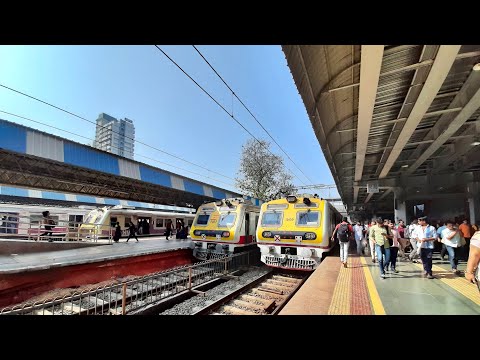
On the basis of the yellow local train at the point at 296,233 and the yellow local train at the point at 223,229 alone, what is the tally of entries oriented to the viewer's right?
0

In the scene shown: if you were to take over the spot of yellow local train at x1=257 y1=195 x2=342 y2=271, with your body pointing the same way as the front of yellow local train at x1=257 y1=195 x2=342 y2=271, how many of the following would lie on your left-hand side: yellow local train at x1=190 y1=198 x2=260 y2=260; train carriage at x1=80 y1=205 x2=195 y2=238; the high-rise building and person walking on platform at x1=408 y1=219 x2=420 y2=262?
1

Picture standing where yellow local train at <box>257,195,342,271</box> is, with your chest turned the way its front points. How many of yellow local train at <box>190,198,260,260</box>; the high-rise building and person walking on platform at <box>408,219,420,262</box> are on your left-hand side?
1

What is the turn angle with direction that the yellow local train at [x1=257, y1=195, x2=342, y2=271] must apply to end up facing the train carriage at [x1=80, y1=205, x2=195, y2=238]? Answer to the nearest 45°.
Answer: approximately 135° to its right

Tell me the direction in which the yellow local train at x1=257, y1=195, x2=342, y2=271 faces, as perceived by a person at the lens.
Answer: facing the viewer

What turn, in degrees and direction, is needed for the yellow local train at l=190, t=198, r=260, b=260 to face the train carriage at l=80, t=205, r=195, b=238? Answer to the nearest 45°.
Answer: approximately 90° to its right

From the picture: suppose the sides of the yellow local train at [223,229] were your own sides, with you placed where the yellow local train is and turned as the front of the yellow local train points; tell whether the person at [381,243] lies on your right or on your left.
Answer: on your left

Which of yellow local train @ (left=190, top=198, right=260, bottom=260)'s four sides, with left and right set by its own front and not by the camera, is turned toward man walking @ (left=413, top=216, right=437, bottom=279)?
left

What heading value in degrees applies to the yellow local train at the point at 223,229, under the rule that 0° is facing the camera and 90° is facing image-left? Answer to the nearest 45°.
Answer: approximately 45°
